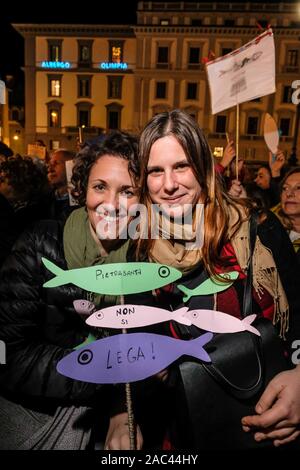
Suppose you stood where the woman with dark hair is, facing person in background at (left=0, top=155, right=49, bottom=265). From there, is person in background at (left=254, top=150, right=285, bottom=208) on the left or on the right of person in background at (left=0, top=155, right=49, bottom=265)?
right

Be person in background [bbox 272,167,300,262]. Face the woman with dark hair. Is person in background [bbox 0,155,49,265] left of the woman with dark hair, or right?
right

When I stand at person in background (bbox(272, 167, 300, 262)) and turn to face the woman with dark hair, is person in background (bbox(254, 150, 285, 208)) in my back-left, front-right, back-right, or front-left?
back-right

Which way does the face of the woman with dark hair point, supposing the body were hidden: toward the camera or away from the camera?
toward the camera

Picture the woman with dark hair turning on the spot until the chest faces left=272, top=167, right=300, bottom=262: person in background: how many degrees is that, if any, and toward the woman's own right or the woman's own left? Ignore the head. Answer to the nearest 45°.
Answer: approximately 90° to the woman's own left

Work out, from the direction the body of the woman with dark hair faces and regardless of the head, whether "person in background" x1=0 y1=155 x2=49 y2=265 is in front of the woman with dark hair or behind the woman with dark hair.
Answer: behind

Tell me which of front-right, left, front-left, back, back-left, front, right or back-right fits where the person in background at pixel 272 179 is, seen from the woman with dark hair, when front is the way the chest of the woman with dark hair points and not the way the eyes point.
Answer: left

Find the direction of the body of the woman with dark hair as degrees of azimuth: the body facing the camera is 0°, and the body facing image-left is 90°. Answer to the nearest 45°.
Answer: approximately 315°
